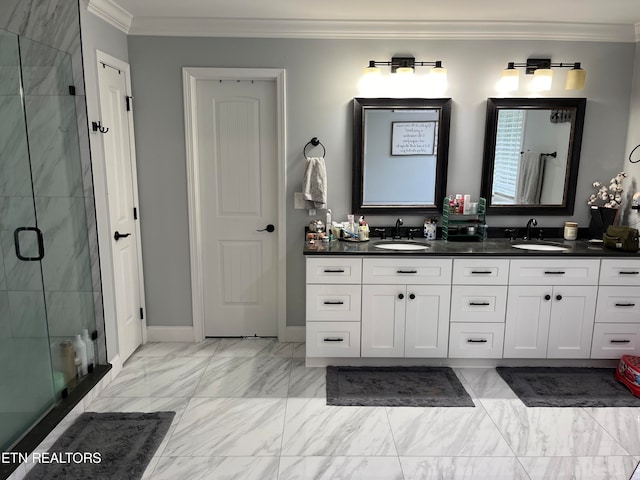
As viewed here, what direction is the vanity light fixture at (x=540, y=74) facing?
toward the camera

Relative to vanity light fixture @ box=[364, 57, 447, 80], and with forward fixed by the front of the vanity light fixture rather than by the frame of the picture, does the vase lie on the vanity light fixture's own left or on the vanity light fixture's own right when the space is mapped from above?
on the vanity light fixture's own left

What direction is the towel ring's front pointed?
toward the camera

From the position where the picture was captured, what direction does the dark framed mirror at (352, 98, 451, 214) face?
facing the viewer

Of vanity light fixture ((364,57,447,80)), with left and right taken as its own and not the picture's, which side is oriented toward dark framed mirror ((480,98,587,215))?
left

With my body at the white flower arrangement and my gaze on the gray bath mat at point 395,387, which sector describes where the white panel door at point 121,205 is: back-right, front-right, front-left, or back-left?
front-right

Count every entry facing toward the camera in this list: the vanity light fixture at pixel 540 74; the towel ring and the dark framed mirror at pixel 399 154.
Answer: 3

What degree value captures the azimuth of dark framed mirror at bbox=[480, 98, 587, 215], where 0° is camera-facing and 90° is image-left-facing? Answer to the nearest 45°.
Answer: approximately 0°

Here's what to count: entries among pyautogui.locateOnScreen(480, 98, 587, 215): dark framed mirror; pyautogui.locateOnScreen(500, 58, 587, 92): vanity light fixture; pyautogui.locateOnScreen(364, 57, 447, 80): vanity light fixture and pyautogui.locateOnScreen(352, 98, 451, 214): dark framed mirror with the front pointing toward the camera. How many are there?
4

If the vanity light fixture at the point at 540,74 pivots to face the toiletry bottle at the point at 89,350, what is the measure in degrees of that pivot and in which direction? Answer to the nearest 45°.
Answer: approximately 45° to its right

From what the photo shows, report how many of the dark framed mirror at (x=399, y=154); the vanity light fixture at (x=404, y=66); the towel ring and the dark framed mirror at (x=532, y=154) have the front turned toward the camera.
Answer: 4
